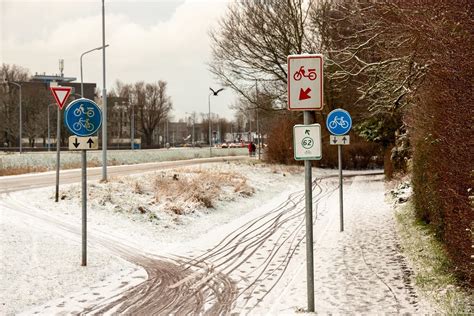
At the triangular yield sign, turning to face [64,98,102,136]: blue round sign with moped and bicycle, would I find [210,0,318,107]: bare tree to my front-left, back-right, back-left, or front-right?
back-left

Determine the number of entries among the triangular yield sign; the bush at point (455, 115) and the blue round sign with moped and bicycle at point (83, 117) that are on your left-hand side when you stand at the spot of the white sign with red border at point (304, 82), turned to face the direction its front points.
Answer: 1

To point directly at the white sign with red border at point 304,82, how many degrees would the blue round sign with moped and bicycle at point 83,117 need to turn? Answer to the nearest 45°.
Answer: approximately 45° to its left

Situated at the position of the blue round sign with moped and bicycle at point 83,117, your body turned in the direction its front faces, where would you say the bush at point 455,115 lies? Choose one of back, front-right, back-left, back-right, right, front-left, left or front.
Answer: front-left

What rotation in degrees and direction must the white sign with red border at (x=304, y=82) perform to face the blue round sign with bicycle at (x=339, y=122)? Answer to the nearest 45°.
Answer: approximately 180°

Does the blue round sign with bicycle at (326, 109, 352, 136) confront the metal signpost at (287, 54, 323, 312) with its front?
yes

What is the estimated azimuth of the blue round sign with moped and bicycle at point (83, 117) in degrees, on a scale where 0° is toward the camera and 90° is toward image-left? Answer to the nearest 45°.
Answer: approximately 0°
